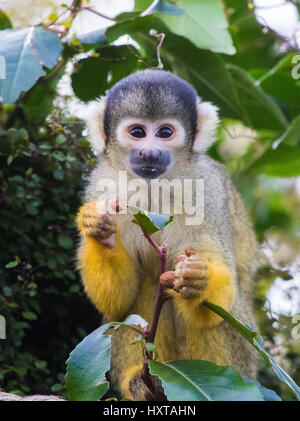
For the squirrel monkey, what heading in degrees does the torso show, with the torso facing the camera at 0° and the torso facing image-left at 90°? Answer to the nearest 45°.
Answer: approximately 0°
